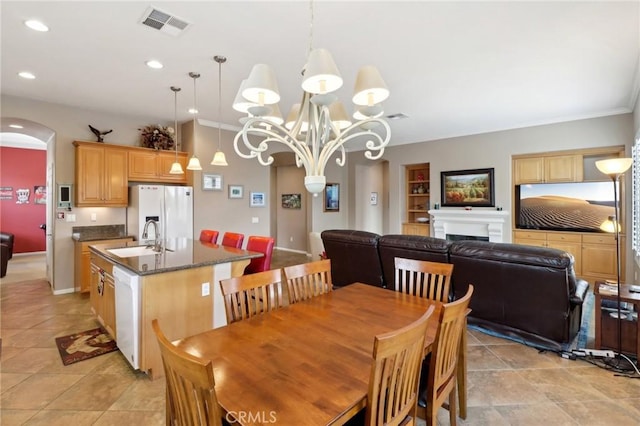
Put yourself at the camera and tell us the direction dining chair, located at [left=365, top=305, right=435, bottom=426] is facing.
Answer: facing away from the viewer and to the left of the viewer

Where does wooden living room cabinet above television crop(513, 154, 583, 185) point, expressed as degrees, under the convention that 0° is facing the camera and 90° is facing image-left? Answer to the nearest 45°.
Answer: approximately 0°

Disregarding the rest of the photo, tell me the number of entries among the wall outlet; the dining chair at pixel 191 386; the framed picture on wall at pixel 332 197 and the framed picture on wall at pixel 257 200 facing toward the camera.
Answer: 3

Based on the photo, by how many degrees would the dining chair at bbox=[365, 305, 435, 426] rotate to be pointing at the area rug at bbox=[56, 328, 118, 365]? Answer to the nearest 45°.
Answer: approximately 45° to its left

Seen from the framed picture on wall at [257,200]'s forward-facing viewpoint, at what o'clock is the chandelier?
The chandelier is roughly at 12 o'clock from the framed picture on wall.

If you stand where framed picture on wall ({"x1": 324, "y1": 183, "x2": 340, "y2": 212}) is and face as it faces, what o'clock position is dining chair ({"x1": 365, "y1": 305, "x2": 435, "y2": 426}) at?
The dining chair is roughly at 12 o'clock from the framed picture on wall.

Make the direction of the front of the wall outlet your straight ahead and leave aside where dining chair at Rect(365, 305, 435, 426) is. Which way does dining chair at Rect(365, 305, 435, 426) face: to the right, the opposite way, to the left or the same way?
the opposite way

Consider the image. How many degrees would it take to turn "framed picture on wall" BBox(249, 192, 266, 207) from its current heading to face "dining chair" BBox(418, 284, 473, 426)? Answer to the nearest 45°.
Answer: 0° — it already faces it
